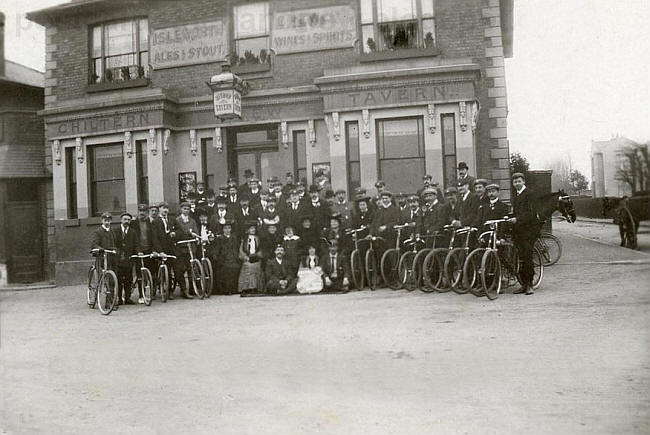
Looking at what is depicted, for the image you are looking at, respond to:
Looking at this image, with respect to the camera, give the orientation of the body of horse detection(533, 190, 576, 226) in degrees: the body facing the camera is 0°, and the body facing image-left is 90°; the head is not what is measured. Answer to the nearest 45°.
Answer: approximately 270°

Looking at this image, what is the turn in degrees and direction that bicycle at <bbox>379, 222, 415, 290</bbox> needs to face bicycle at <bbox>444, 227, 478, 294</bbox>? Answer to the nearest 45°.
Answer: approximately 90° to its left

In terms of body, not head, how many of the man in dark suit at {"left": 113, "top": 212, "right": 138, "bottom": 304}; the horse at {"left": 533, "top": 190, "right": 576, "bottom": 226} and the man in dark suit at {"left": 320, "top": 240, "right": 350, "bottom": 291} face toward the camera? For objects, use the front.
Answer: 2

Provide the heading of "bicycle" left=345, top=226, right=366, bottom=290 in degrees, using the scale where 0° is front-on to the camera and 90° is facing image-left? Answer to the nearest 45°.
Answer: approximately 0°

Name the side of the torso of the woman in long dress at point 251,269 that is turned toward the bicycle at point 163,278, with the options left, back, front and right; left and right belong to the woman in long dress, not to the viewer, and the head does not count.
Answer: right

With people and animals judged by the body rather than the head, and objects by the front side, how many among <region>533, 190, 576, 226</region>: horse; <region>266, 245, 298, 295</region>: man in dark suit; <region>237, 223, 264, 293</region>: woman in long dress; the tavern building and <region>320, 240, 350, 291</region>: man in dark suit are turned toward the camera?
4

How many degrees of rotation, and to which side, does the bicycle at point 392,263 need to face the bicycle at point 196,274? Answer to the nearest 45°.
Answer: approximately 45° to its right

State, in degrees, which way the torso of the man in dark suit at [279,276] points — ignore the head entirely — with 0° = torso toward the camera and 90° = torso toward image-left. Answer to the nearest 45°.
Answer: approximately 0°

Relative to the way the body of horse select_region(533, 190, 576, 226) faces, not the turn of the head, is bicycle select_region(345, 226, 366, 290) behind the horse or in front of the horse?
behind
